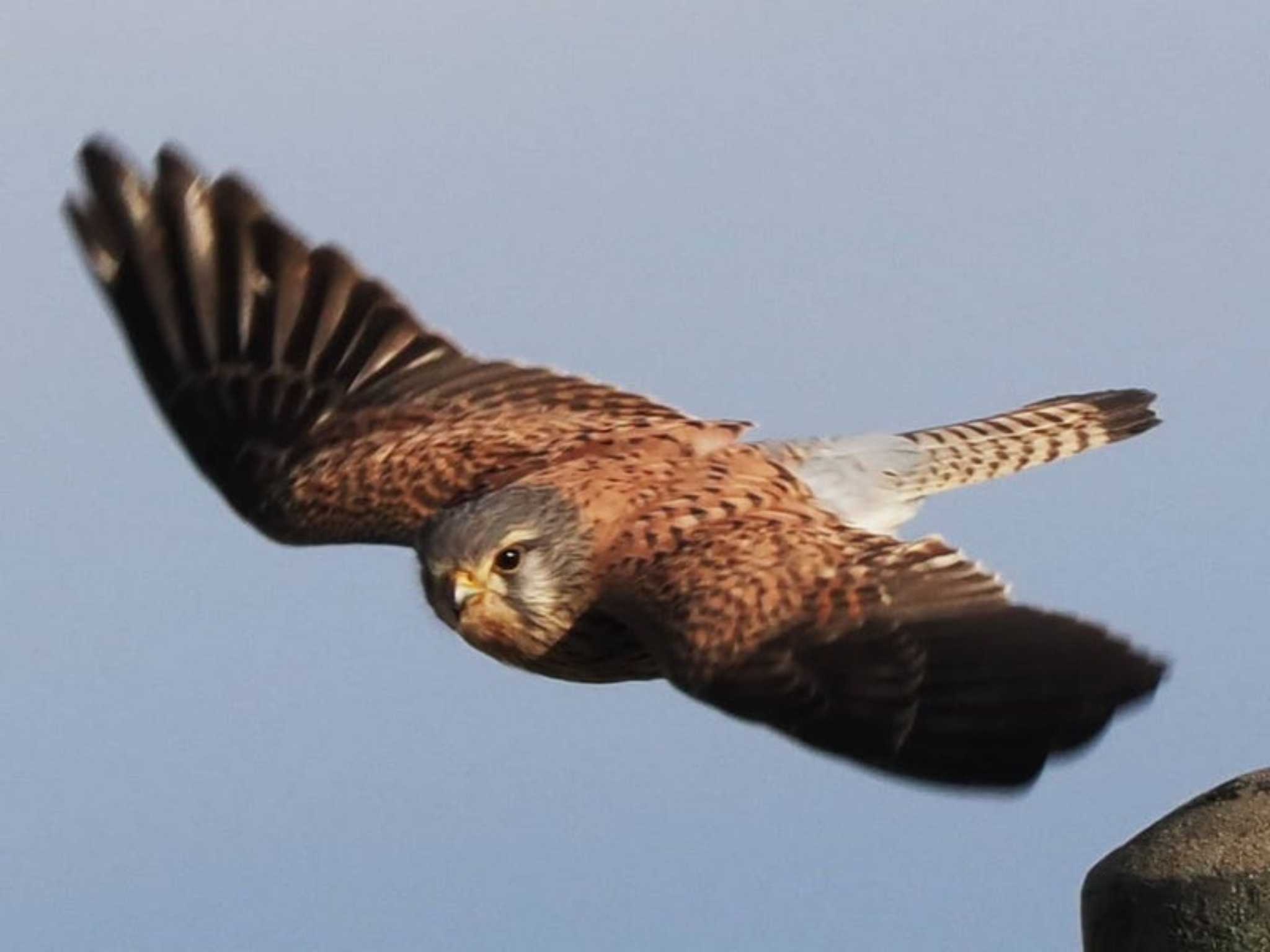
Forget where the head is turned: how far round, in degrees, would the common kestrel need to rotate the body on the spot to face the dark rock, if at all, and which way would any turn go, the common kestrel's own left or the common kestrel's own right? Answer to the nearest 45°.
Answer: approximately 135° to the common kestrel's own left

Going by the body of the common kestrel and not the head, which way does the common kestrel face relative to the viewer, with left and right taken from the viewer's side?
facing the viewer and to the left of the viewer
